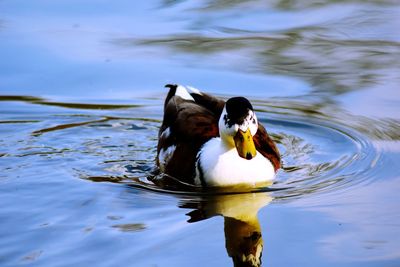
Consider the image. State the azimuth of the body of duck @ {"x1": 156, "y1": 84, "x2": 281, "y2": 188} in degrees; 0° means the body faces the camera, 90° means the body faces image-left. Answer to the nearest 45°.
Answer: approximately 315°
